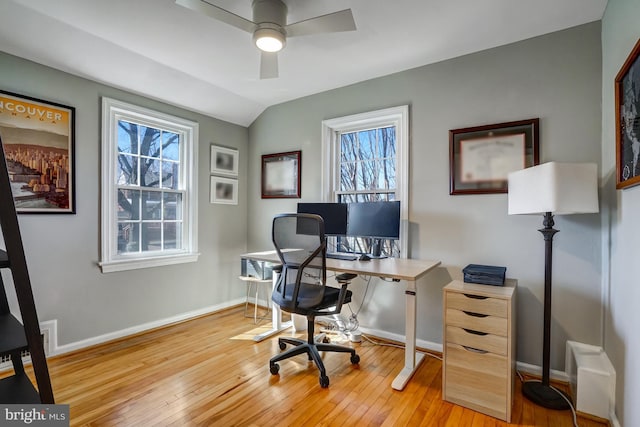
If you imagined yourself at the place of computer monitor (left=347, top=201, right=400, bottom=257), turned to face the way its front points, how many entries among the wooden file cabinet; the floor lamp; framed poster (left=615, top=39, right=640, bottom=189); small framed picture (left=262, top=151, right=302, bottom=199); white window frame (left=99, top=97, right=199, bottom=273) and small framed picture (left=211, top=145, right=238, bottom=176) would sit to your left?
3

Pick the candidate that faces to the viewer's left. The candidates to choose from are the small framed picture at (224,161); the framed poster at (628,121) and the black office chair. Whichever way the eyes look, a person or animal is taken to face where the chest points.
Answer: the framed poster

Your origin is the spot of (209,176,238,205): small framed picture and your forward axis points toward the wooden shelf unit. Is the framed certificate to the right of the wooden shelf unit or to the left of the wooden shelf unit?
left

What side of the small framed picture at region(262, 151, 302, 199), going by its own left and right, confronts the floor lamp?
left

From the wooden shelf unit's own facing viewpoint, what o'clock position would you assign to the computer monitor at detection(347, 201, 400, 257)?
The computer monitor is roughly at 10 o'clock from the wooden shelf unit.

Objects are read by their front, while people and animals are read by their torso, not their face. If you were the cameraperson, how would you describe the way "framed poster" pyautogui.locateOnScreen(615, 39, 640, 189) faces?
facing to the left of the viewer

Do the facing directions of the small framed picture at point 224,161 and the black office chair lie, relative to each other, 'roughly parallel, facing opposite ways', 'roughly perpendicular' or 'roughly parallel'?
roughly perpendicular

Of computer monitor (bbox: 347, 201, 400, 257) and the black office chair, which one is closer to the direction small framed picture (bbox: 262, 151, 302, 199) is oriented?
the black office chair
